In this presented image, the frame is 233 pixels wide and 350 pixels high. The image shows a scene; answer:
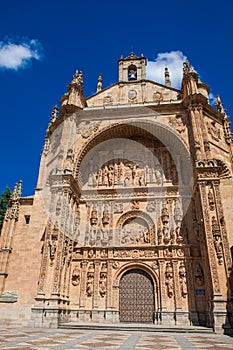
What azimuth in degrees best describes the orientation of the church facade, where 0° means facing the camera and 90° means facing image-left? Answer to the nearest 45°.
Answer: approximately 0°

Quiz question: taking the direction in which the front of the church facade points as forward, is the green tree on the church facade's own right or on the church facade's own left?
on the church facade's own right
